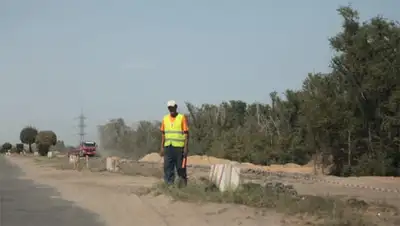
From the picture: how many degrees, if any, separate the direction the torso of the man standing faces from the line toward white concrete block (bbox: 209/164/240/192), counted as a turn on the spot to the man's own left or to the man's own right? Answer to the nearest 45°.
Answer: approximately 45° to the man's own left

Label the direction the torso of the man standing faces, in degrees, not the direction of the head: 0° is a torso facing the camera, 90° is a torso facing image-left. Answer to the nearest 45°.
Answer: approximately 0°
